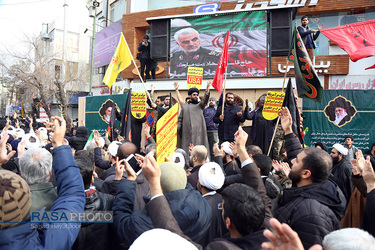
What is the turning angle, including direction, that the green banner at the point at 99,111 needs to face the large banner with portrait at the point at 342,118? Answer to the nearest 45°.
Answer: approximately 45° to its left

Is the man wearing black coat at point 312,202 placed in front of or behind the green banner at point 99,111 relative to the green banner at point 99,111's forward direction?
in front

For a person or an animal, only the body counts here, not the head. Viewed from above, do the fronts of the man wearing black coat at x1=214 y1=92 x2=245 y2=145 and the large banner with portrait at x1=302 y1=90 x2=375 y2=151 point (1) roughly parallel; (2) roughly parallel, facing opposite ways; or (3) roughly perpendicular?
roughly parallel

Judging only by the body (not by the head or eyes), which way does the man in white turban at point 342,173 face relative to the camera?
to the viewer's left

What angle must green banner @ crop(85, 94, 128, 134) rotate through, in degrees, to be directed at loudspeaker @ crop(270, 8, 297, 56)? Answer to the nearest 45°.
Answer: approximately 90° to its left

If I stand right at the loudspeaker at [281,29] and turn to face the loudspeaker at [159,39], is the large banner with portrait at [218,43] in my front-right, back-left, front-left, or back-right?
front-right

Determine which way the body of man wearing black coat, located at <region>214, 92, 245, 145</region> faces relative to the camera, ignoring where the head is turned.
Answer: toward the camera

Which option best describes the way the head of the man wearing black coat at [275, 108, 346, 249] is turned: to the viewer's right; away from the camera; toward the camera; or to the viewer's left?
to the viewer's left

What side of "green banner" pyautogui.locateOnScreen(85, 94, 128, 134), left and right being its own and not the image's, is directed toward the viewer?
front

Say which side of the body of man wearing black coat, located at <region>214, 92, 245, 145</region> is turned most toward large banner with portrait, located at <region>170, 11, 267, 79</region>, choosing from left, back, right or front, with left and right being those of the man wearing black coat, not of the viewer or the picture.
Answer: back

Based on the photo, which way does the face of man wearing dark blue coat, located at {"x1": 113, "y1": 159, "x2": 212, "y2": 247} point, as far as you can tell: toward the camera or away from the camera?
away from the camera

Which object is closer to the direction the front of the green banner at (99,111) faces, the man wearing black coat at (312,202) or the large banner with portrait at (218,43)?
the man wearing black coat

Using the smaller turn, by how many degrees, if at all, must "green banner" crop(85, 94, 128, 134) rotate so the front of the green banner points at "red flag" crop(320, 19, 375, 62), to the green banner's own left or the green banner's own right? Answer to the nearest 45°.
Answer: approximately 45° to the green banner's own left

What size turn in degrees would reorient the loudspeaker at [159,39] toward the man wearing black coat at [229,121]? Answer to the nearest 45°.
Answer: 0° — it already faces them

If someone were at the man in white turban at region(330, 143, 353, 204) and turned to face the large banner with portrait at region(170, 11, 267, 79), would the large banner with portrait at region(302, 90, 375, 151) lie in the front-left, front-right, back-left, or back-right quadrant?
front-right
